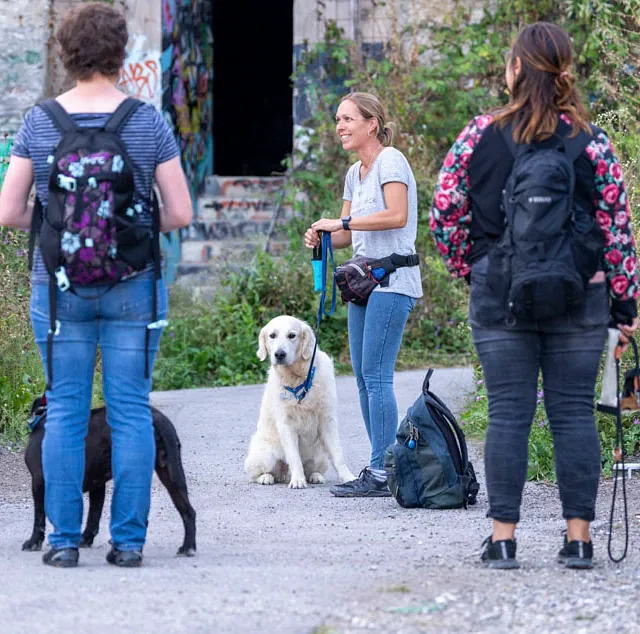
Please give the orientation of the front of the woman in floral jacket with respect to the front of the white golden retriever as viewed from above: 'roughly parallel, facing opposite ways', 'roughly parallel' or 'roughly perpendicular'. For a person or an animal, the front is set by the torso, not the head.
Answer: roughly parallel, facing opposite ways

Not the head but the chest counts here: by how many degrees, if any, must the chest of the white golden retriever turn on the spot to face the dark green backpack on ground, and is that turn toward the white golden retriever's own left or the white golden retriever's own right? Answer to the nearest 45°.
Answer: approximately 45° to the white golden retriever's own left

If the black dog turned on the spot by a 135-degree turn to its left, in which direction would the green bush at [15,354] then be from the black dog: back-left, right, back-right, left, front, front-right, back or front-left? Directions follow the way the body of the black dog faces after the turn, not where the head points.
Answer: back-left

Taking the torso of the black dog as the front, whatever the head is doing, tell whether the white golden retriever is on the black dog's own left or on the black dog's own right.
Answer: on the black dog's own right

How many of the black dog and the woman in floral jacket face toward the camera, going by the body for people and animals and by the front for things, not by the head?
0

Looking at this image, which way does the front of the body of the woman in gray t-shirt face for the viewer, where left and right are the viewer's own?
facing the viewer and to the left of the viewer

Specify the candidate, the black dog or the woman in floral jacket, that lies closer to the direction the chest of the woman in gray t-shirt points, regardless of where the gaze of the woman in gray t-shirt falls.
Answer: the black dog

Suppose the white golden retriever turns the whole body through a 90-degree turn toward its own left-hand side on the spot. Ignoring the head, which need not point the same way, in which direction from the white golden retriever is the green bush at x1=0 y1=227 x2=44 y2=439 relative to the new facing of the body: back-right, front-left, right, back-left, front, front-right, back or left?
back-left

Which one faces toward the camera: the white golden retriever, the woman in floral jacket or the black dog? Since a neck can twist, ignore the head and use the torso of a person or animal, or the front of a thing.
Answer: the white golden retriever

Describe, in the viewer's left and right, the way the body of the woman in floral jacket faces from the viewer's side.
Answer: facing away from the viewer

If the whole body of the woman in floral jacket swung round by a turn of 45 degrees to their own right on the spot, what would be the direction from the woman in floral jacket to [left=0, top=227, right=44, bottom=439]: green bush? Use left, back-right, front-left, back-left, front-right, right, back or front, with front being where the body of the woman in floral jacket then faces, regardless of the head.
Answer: left

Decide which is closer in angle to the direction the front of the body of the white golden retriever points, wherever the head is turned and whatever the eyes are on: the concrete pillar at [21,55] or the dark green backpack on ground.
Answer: the dark green backpack on ground

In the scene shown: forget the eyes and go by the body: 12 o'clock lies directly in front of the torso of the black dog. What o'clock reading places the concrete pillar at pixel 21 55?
The concrete pillar is roughly at 3 o'clock from the black dog.

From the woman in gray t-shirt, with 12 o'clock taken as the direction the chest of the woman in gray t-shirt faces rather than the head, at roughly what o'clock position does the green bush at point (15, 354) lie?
The green bush is roughly at 3 o'clock from the woman in gray t-shirt.

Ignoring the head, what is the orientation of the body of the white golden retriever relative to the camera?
toward the camera

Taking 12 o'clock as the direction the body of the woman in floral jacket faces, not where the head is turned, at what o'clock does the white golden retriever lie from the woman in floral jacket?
The white golden retriever is roughly at 11 o'clock from the woman in floral jacket.

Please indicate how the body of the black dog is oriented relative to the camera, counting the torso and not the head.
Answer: to the viewer's left
